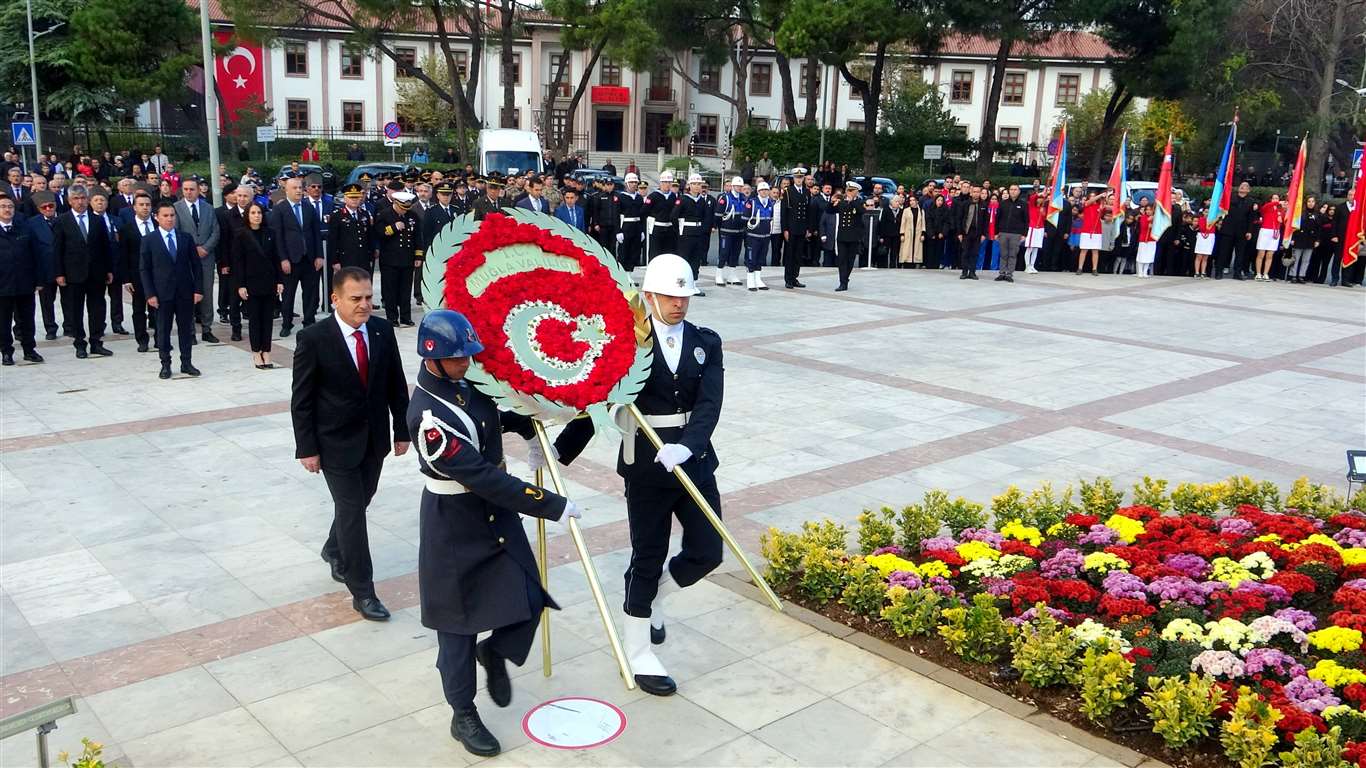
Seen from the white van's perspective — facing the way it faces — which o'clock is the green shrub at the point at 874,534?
The green shrub is roughly at 12 o'clock from the white van.

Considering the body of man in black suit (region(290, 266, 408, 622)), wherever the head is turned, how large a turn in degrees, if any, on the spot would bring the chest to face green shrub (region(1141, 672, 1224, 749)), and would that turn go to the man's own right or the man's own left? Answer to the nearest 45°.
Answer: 0° — they already face it

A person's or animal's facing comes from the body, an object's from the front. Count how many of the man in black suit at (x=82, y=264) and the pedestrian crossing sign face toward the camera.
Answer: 2

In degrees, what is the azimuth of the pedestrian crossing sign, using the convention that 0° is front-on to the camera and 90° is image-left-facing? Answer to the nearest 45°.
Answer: approximately 0°

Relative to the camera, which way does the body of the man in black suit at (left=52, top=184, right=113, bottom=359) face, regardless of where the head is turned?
toward the camera

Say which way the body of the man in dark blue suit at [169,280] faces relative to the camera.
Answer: toward the camera

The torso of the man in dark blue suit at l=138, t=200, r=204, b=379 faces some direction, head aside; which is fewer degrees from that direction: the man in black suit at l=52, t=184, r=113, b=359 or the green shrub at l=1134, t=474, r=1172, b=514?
the green shrub

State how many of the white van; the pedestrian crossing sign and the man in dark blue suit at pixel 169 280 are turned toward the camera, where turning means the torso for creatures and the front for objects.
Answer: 3

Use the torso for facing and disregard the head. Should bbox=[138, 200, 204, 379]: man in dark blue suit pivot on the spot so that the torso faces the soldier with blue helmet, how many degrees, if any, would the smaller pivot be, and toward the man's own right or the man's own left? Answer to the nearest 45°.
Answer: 0° — they already face them

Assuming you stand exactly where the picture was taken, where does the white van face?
facing the viewer
